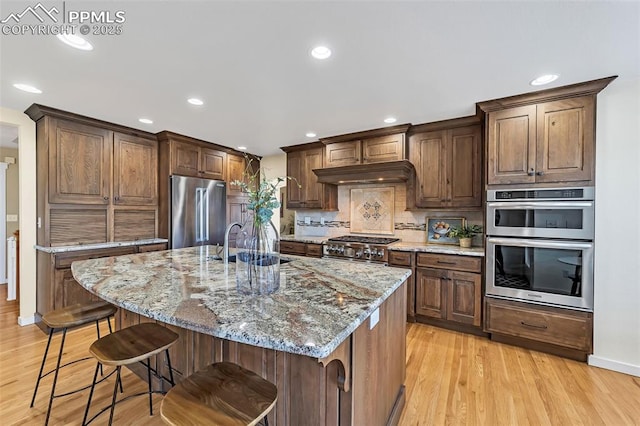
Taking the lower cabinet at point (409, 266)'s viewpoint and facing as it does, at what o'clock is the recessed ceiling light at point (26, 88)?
The recessed ceiling light is roughly at 2 o'clock from the lower cabinet.

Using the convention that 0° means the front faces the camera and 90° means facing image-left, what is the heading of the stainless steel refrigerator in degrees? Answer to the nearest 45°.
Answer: approximately 315°

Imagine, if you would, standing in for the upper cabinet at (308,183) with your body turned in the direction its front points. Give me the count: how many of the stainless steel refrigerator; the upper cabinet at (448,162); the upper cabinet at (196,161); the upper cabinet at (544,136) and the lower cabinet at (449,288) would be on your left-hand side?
3

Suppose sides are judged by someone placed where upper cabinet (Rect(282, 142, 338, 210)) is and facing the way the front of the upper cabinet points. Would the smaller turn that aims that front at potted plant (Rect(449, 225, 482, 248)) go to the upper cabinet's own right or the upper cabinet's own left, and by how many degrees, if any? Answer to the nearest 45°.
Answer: approximately 90° to the upper cabinet's own left

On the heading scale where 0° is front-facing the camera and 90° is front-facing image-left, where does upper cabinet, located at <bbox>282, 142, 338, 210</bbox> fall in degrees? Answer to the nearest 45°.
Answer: approximately 45°
